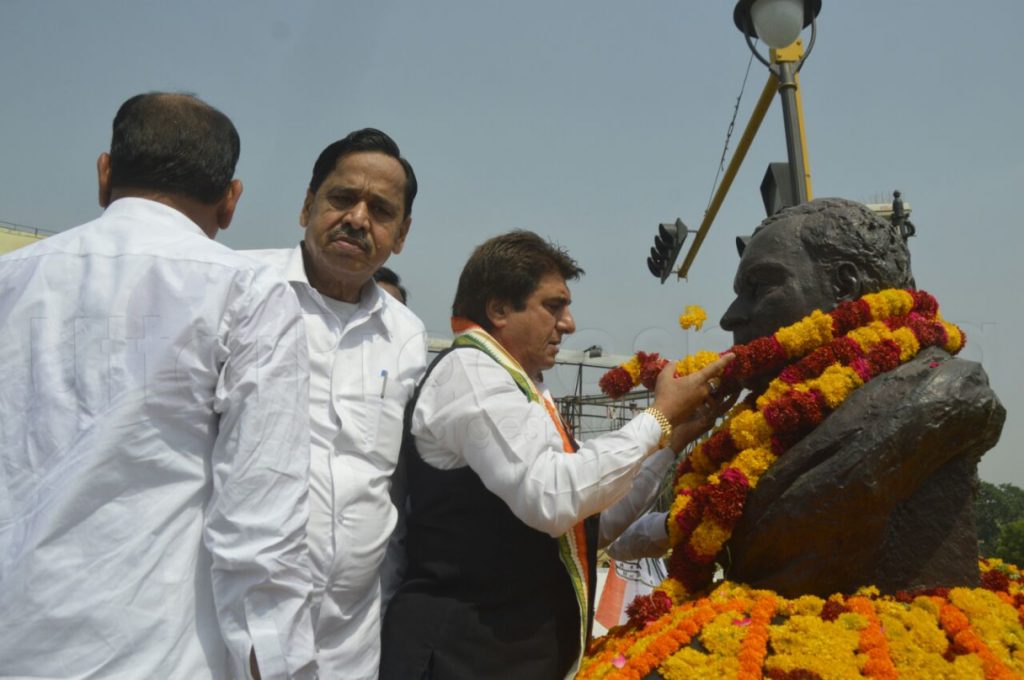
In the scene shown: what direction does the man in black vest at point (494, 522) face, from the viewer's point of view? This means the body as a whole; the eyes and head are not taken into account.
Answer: to the viewer's right

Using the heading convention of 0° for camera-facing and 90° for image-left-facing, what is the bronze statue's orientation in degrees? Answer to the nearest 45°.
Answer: approximately 90°

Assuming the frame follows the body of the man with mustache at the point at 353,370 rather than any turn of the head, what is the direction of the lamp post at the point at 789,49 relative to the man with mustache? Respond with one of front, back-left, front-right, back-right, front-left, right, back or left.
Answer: back-left

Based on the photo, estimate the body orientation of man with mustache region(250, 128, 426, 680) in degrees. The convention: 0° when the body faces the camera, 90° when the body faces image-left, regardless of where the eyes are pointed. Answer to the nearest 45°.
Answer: approximately 0°

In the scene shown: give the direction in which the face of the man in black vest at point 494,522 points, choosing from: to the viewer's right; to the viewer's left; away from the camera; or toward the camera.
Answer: to the viewer's right

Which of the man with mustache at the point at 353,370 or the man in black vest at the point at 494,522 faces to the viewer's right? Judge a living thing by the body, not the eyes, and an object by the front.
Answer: the man in black vest at the point at 494,522

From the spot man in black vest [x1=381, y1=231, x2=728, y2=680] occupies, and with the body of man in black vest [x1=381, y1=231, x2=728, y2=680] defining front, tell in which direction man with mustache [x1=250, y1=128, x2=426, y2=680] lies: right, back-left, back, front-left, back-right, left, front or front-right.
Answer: back

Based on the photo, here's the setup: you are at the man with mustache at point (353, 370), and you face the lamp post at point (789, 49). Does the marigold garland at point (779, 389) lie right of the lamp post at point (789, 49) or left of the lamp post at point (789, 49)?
right

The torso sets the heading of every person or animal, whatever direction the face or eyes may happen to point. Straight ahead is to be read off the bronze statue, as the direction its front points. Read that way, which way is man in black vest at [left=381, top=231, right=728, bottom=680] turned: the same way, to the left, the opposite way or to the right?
the opposite way

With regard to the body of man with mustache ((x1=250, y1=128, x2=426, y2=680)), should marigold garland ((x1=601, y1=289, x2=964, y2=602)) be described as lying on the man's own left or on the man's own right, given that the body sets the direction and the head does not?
on the man's own left
